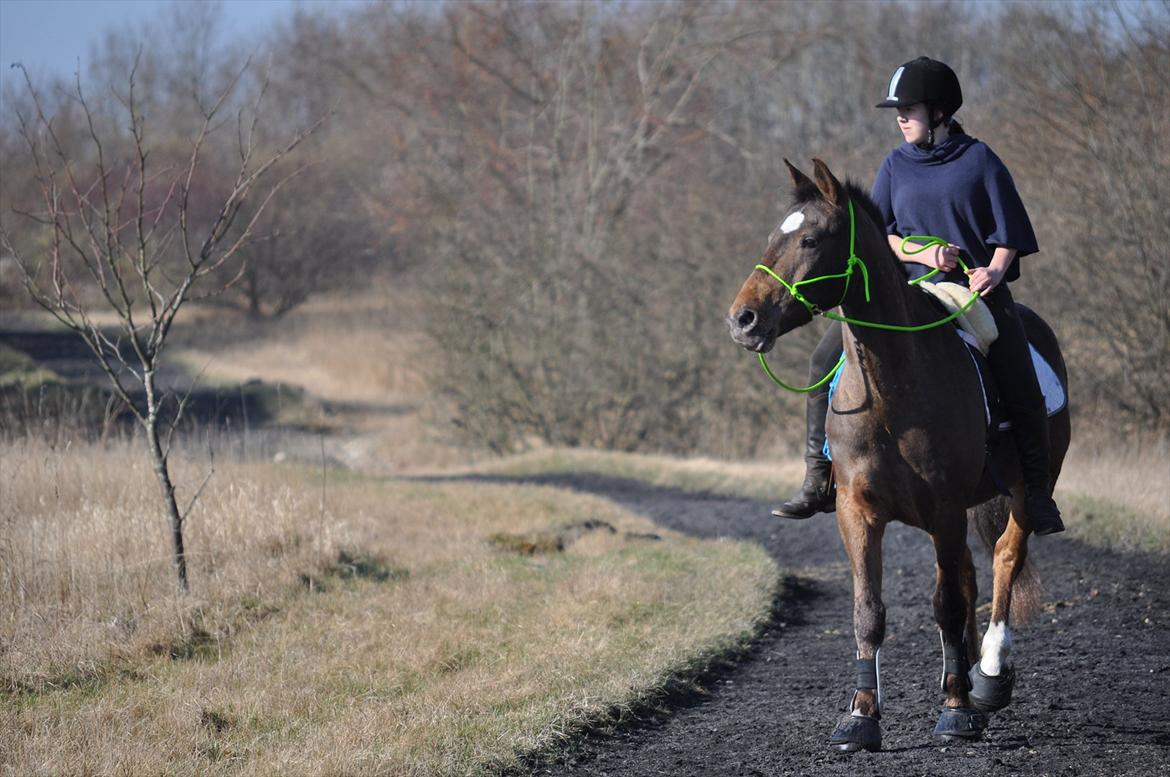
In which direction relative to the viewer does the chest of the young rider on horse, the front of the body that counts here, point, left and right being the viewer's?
facing the viewer and to the left of the viewer

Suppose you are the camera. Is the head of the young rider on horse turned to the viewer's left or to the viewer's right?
to the viewer's left

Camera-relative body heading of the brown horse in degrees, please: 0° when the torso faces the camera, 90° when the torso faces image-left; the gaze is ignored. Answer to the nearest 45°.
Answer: approximately 45°
